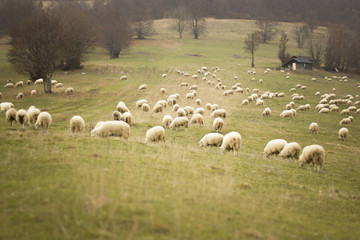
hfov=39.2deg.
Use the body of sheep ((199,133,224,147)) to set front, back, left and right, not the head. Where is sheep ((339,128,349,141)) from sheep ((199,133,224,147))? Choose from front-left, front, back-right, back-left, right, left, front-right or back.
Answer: back-right

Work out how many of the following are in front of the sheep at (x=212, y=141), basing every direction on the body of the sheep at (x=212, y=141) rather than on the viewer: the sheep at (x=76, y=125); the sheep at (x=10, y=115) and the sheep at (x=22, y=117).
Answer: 3

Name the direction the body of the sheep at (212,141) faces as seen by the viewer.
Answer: to the viewer's left

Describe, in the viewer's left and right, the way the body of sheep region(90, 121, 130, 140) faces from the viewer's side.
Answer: facing to the left of the viewer

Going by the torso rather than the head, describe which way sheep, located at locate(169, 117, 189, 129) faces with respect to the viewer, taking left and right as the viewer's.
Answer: facing to the left of the viewer

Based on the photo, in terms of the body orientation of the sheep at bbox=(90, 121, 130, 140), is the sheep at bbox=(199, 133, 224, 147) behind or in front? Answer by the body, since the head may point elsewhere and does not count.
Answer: behind
